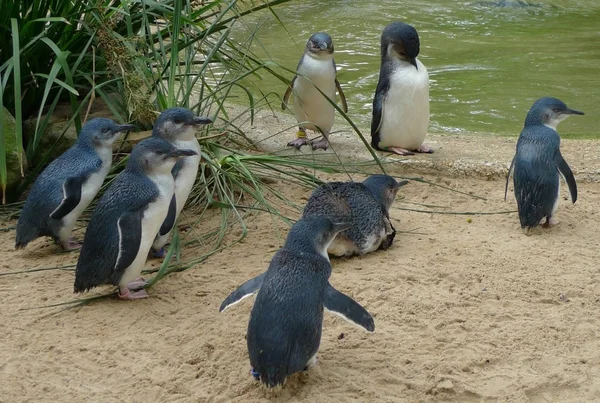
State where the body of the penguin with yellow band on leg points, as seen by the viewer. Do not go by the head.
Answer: toward the camera

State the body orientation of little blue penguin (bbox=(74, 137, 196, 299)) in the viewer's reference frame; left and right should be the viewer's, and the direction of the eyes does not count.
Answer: facing to the right of the viewer

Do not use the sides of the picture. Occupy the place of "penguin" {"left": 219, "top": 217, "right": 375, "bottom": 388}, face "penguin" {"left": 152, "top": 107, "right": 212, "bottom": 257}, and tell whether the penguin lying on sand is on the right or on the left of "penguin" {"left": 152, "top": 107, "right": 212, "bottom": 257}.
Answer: right

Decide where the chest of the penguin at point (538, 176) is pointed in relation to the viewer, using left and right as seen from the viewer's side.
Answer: facing away from the viewer and to the right of the viewer

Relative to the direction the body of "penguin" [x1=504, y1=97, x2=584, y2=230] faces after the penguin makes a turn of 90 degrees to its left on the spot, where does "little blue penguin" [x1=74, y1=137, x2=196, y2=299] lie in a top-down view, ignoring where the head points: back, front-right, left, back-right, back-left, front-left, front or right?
left

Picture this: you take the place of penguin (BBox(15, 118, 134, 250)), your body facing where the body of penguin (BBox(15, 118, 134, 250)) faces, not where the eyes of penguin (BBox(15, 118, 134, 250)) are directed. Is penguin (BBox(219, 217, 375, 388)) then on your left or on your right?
on your right

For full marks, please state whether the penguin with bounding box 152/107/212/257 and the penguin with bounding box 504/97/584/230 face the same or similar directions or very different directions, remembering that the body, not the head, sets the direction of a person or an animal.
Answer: same or similar directions

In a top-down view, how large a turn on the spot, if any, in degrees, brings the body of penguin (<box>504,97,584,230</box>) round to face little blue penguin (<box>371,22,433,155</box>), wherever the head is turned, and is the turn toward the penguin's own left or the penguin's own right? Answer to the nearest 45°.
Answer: approximately 90° to the penguin's own left

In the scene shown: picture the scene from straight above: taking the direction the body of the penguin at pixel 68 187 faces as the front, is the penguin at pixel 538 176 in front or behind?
in front

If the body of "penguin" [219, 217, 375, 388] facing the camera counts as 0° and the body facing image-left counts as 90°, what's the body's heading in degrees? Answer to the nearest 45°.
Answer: approximately 225°

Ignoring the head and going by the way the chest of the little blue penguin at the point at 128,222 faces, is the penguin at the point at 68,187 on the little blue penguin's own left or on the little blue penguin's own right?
on the little blue penguin's own left

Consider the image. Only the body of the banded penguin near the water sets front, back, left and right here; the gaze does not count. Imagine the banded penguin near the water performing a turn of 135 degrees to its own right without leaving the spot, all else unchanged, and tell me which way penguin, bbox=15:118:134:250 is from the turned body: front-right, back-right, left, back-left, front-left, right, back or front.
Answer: left

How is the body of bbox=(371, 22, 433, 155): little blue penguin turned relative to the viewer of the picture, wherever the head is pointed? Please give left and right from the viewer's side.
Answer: facing the viewer and to the right of the viewer

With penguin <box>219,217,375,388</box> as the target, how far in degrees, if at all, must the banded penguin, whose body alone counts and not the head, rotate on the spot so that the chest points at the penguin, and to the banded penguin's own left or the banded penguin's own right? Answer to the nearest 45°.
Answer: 0° — it already faces it

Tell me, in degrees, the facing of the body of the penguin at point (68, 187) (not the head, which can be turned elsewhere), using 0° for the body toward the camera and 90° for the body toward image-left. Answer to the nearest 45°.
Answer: approximately 270°

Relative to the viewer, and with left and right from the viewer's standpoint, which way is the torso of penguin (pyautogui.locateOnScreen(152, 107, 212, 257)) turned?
facing to the right of the viewer

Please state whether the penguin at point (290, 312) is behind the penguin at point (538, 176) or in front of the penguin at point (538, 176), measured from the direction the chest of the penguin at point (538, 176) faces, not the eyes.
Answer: behind

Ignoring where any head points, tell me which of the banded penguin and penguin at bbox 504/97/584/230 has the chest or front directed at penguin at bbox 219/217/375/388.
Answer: the banded penguin
